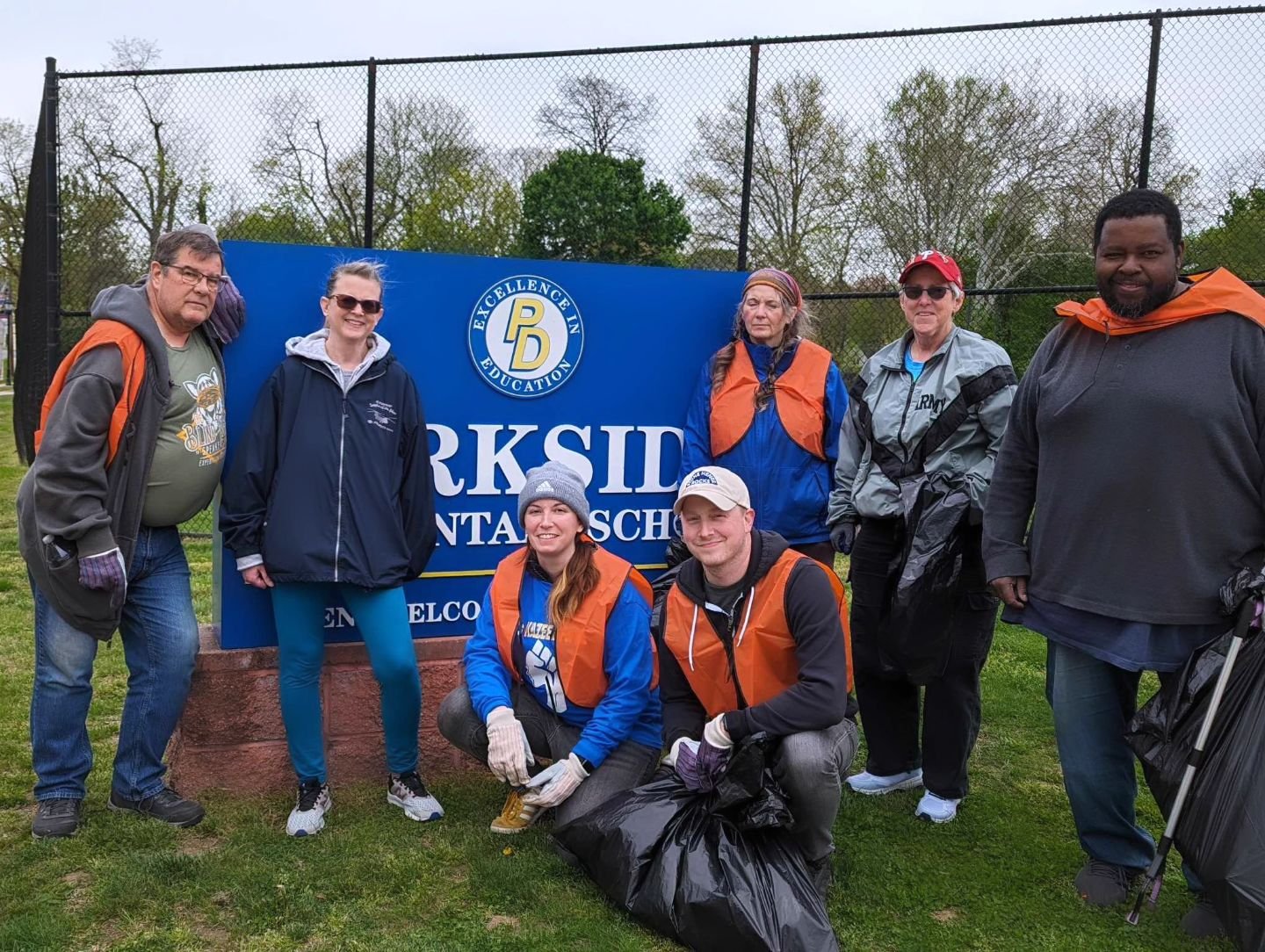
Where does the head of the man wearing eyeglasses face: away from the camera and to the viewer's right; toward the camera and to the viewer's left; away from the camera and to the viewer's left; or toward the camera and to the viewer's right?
toward the camera and to the viewer's right

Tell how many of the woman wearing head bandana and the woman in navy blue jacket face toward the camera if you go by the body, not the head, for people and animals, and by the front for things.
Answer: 2

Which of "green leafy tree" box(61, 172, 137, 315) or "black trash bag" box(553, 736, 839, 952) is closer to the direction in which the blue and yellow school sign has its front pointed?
the black trash bag

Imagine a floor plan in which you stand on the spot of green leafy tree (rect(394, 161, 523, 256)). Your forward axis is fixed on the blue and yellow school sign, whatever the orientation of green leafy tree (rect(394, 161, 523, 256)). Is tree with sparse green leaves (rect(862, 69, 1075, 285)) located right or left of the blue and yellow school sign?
left

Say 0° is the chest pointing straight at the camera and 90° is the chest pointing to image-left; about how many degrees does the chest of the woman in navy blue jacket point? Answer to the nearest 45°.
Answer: approximately 0°

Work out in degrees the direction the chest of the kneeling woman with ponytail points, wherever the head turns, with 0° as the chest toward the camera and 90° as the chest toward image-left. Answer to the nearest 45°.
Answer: approximately 45°

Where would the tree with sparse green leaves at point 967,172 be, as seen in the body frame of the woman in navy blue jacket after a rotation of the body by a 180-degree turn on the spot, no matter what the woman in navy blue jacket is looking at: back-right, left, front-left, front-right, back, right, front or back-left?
front-right

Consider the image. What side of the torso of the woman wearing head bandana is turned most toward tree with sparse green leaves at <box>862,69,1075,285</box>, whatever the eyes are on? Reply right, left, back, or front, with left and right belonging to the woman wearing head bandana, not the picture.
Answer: back

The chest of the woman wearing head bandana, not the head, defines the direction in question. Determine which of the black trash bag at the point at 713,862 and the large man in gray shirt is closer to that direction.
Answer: the black trash bag
